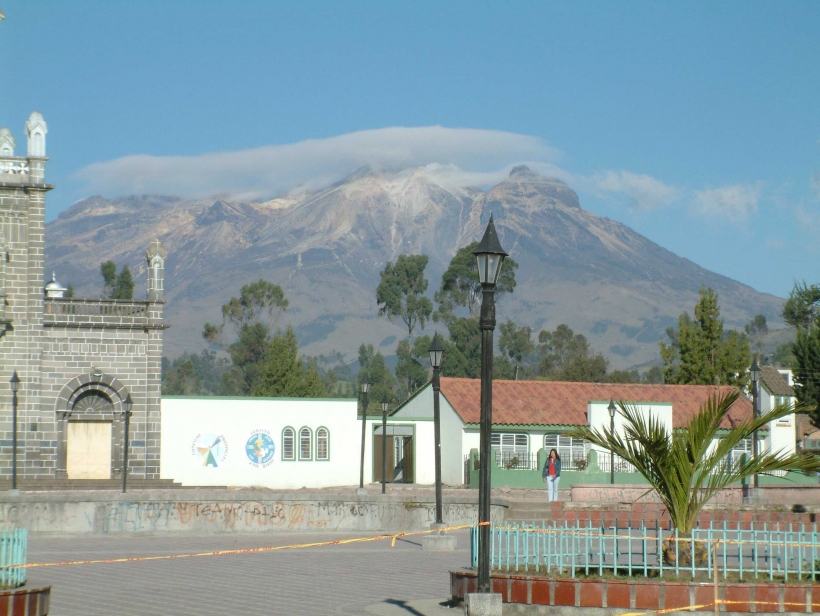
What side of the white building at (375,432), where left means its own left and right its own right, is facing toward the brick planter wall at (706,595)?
front

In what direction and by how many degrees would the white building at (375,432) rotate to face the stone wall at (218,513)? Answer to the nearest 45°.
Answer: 0° — it already faces it

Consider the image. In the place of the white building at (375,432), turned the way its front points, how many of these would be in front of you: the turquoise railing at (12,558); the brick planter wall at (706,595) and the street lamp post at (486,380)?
3

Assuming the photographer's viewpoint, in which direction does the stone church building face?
facing the viewer

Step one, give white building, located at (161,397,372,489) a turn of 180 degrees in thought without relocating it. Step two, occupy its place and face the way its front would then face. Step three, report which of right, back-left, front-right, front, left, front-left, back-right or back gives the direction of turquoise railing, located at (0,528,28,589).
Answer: back

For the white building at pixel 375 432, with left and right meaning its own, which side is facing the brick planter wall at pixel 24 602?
front

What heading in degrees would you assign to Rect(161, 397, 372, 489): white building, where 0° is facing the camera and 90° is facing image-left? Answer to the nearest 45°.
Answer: approximately 0°

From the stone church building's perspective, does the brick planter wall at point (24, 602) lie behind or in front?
in front

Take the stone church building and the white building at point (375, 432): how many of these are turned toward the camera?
2

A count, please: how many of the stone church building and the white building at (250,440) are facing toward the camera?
2

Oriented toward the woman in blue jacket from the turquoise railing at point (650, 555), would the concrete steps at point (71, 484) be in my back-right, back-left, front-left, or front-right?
front-left
